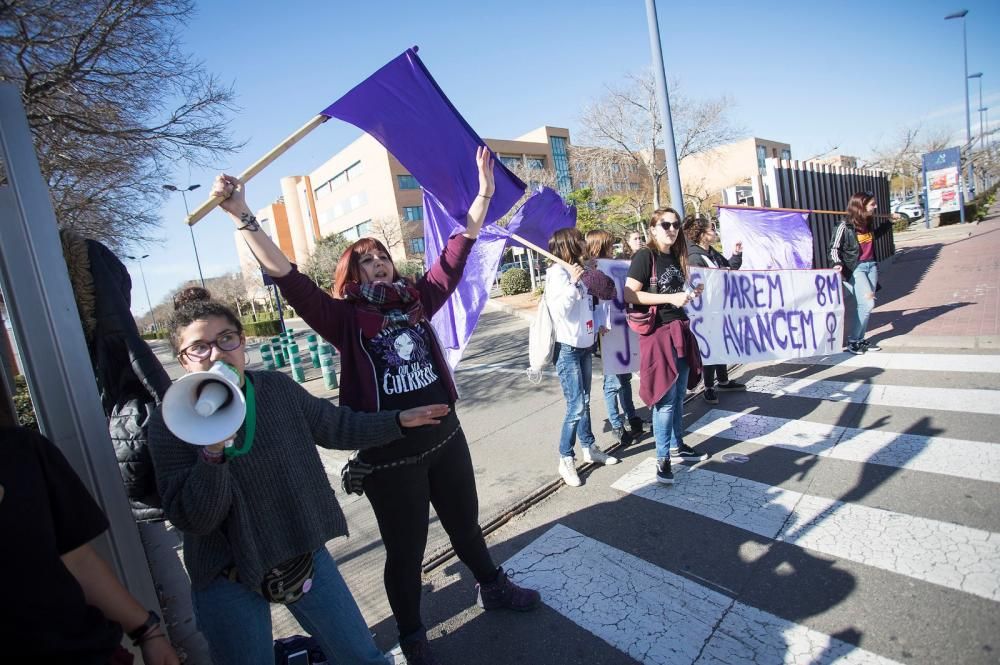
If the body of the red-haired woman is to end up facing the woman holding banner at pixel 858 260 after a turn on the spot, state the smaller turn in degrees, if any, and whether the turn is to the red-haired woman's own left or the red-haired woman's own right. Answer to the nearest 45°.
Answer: approximately 90° to the red-haired woman's own left

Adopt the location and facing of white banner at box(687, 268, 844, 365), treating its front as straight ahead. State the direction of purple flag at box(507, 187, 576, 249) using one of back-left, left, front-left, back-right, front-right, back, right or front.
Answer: front-right

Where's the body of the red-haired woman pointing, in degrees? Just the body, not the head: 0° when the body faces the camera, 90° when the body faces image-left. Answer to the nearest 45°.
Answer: approximately 315°

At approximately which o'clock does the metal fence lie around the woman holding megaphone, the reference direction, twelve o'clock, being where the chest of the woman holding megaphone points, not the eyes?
The metal fence is roughly at 8 o'clock from the woman holding megaphone.

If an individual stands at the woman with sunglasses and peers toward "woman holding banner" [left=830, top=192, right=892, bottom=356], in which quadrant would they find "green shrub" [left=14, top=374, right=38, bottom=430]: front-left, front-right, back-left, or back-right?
back-left

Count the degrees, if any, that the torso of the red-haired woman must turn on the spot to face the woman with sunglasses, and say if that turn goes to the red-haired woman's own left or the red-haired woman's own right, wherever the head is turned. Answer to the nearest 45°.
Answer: approximately 90° to the red-haired woman's own left

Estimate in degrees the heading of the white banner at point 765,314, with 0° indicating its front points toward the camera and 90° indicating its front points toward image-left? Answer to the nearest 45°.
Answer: approximately 0°

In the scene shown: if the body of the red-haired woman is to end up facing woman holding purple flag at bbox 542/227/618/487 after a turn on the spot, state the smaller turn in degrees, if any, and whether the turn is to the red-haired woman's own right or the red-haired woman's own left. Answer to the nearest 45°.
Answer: approximately 90° to the red-haired woman's own left

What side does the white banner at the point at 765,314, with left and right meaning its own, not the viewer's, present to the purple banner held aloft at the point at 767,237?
back
